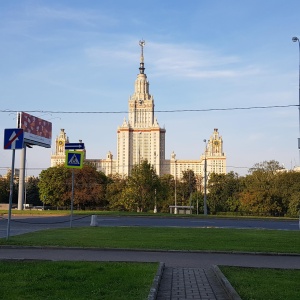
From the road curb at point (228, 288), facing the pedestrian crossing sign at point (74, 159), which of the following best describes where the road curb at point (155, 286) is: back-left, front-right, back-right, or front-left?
front-left

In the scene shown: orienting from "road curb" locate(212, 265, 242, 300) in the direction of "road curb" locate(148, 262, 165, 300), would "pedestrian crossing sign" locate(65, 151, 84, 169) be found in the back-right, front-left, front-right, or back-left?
front-right

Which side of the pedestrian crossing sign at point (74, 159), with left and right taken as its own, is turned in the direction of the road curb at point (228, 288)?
front

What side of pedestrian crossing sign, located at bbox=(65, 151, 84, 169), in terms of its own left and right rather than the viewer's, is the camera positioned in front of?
front

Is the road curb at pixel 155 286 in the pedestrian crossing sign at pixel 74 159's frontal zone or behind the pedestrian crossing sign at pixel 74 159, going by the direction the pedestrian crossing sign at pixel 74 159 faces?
frontal zone

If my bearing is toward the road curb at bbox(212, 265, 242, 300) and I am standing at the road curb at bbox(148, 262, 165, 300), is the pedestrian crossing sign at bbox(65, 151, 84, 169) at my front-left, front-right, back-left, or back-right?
back-left
